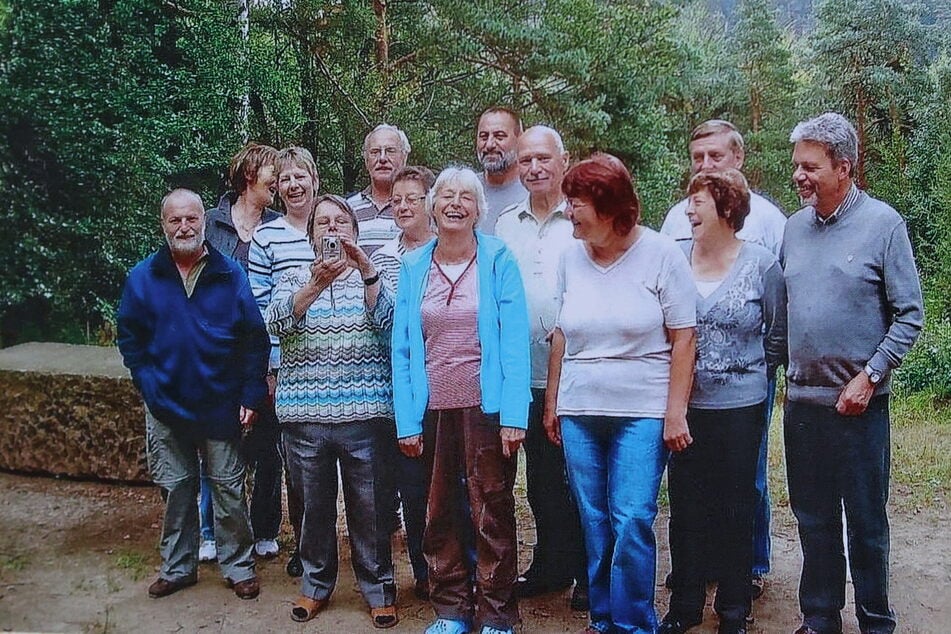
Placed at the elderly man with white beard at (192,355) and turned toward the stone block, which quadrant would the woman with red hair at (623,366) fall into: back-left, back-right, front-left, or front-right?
back-right

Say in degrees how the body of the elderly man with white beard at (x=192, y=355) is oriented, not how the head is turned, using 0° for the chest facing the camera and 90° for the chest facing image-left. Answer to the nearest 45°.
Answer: approximately 0°

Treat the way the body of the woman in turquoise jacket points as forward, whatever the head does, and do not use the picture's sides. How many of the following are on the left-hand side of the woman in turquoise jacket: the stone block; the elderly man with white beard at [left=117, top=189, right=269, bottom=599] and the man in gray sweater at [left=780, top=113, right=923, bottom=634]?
1

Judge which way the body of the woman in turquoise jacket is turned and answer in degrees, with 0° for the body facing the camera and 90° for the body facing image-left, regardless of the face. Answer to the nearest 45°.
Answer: approximately 0°

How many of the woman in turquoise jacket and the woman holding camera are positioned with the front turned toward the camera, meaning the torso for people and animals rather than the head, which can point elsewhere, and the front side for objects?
2

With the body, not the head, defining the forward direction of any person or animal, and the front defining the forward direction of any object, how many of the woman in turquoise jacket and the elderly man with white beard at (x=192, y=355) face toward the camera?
2

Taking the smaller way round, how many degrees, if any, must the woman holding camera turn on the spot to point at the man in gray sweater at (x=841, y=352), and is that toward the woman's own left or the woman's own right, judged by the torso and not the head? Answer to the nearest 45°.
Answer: approximately 90° to the woman's own left

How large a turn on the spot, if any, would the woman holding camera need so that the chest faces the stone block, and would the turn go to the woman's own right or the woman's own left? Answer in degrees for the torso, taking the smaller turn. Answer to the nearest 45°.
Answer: approximately 135° to the woman's own right

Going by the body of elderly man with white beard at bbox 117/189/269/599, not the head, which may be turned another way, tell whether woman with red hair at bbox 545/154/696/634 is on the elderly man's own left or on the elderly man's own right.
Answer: on the elderly man's own left

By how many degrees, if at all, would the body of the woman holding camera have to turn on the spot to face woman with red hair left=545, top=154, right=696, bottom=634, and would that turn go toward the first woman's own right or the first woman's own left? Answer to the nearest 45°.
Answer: approximately 45° to the first woman's own left

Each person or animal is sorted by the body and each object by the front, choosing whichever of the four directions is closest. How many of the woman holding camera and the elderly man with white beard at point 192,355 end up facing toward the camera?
2
